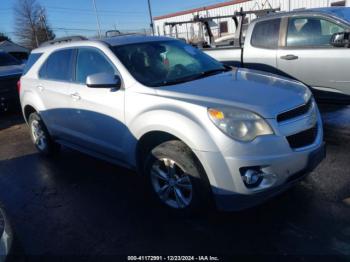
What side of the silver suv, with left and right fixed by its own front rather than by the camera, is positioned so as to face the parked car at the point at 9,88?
back

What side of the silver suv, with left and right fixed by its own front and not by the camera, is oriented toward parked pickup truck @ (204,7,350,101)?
left

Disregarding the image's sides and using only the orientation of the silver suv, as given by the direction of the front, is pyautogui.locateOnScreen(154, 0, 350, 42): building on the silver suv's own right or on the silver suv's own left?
on the silver suv's own left

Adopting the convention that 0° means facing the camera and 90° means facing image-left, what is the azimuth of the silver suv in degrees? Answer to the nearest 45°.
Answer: approximately 315°
